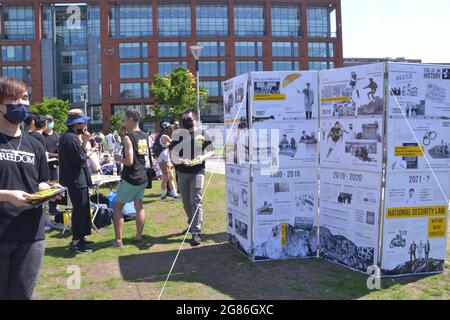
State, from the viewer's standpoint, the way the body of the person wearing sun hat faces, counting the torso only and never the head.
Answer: to the viewer's right

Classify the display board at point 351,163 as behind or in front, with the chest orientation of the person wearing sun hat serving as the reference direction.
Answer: in front

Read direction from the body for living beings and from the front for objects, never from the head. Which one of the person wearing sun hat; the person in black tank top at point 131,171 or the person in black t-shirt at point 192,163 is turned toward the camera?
the person in black t-shirt at point 192,163

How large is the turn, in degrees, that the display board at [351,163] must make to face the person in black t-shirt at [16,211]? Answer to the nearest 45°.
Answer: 0° — it already faces them

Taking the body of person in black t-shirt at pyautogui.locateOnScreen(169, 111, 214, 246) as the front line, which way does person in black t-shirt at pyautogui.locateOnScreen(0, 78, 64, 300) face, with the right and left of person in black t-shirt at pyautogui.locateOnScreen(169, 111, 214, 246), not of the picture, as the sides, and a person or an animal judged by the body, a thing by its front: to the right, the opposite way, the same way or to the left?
the same way

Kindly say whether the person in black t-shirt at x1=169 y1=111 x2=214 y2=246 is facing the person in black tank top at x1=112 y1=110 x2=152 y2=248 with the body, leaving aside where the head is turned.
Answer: no

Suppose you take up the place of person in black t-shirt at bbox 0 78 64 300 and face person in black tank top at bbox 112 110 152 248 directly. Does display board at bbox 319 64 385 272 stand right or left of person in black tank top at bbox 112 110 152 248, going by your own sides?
right

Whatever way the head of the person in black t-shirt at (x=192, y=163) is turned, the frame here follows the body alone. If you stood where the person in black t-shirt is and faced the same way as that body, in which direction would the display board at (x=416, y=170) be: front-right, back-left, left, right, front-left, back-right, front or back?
front-left

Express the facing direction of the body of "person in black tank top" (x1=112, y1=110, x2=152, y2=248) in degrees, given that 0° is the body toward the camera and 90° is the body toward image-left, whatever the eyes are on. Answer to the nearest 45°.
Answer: approximately 135°

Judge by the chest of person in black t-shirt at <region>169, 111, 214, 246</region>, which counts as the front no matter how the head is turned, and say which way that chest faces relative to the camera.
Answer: toward the camera

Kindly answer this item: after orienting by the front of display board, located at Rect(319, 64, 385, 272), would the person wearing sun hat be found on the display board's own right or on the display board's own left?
on the display board's own right

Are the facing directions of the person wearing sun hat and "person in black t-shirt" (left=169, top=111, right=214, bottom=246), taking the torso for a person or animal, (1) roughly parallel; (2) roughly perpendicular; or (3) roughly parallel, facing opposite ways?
roughly perpendicular

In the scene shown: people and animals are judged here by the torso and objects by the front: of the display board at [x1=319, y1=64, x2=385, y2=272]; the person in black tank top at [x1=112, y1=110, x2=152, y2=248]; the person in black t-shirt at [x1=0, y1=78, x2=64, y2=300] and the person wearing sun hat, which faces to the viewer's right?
the person wearing sun hat

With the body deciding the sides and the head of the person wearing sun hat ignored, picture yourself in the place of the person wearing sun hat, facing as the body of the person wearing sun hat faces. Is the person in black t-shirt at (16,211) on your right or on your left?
on your right
